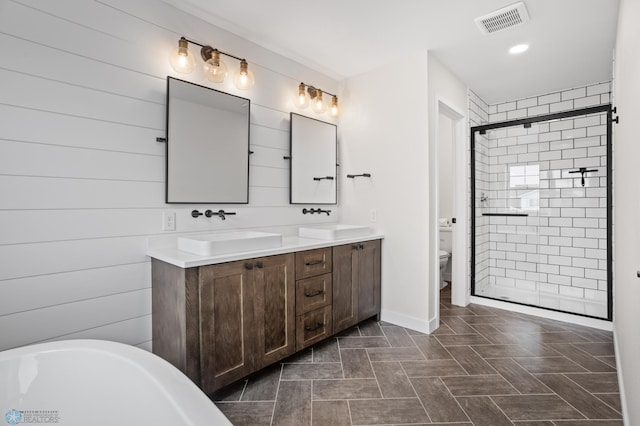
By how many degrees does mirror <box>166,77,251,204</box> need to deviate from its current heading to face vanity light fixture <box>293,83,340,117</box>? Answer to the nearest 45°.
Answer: approximately 90° to its left

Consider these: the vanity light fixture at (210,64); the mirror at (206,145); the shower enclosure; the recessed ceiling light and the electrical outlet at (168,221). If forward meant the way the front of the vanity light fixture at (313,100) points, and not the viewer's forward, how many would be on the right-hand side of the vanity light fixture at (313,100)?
3

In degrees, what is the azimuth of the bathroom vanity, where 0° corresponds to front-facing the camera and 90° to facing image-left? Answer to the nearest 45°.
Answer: approximately 315°

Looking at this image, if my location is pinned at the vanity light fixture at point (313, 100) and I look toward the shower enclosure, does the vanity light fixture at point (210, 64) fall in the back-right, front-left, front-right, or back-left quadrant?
back-right

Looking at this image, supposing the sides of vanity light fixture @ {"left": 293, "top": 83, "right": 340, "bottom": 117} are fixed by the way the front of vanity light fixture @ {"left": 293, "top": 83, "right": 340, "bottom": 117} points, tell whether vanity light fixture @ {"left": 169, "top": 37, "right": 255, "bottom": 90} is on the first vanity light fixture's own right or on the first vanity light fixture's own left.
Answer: on the first vanity light fixture's own right

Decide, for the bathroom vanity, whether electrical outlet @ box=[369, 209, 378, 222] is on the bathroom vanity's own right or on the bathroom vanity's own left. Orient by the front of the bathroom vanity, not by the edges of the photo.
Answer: on the bathroom vanity's own left
